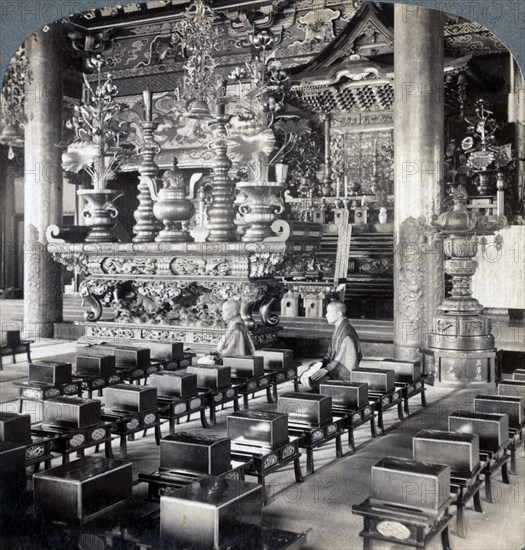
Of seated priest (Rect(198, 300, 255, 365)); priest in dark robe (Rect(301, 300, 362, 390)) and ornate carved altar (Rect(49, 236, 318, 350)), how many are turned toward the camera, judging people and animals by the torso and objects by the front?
1

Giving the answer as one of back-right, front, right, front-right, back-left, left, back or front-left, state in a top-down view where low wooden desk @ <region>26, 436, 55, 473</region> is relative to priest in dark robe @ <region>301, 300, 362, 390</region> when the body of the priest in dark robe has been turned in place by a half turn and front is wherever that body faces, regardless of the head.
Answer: back-right

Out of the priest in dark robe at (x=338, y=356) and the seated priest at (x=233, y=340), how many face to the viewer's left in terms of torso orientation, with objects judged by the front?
2

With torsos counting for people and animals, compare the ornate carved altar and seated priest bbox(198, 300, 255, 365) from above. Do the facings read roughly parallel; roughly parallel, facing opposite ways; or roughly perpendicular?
roughly perpendicular

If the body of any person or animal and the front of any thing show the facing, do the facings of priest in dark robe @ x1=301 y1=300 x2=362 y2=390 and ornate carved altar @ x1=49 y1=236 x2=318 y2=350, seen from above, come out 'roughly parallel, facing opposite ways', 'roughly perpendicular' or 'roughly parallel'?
roughly perpendicular

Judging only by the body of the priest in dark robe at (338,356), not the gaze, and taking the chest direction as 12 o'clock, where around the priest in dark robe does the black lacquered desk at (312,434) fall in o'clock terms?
The black lacquered desk is roughly at 9 o'clock from the priest in dark robe.

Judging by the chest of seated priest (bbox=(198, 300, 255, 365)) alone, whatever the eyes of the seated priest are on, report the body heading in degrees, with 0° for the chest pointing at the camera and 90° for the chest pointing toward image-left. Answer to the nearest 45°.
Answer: approximately 90°

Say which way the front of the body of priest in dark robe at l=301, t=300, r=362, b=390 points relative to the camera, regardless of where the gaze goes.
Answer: to the viewer's left

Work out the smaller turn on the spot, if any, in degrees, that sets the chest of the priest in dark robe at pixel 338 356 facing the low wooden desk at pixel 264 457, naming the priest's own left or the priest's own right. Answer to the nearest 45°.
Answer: approximately 90° to the priest's own left

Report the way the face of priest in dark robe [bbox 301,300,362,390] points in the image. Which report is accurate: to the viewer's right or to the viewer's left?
to the viewer's left

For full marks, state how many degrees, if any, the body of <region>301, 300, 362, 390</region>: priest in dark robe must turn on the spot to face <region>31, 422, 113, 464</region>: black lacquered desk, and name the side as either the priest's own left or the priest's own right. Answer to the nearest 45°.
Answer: approximately 45° to the priest's own left

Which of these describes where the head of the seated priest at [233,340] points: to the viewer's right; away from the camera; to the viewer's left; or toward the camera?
to the viewer's left

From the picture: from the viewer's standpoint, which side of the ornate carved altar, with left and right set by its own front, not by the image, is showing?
front

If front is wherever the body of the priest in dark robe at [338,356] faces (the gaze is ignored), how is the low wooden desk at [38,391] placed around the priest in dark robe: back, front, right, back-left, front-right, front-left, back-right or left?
front
